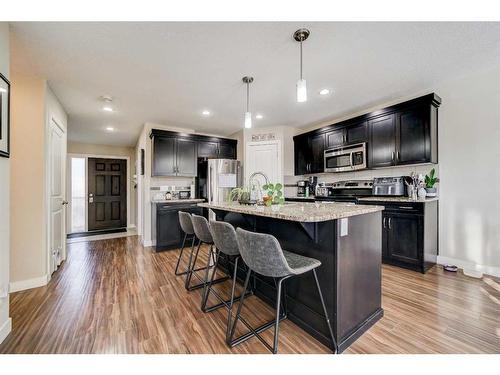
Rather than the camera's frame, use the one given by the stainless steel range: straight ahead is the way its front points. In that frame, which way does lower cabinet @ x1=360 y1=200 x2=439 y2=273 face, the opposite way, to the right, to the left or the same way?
the same way

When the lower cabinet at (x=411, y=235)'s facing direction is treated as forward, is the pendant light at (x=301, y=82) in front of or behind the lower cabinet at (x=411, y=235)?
in front

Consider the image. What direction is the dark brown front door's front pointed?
toward the camera

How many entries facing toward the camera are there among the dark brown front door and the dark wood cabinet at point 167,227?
2

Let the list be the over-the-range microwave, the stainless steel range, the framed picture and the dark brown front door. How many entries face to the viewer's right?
1

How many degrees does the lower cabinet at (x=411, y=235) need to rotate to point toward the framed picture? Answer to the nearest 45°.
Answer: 0° — it already faces it

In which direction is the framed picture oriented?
to the viewer's right

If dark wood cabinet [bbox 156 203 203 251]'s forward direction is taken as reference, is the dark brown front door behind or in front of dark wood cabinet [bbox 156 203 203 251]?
behind

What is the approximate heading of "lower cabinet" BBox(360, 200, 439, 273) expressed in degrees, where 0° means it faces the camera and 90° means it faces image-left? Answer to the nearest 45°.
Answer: approximately 45°

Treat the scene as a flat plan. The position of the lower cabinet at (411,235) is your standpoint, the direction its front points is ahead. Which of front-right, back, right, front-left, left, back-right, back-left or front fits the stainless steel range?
right

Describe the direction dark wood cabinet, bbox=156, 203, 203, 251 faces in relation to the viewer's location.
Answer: facing the viewer

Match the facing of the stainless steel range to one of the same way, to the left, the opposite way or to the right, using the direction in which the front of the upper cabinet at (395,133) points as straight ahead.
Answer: the same way

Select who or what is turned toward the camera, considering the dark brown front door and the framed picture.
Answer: the dark brown front door

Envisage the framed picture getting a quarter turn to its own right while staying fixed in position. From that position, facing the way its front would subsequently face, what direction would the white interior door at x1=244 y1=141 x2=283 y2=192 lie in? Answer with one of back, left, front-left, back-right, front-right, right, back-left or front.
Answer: left
